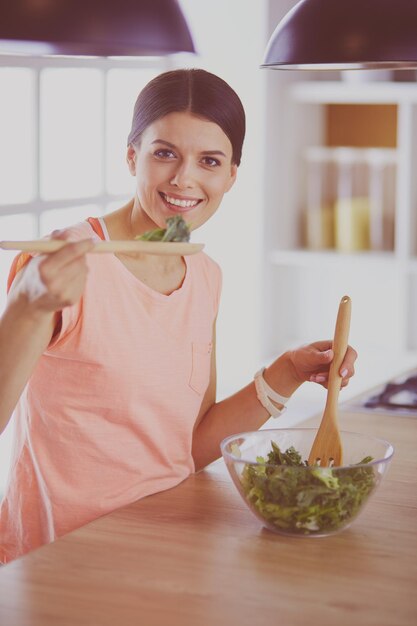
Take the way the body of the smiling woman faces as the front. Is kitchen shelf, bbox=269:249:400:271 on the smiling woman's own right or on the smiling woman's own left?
on the smiling woman's own left

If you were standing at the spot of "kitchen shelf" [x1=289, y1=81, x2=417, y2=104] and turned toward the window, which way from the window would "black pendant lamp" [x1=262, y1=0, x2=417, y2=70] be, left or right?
left

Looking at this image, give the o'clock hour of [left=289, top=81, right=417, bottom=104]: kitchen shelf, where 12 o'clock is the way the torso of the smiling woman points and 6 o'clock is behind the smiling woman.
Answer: The kitchen shelf is roughly at 8 o'clock from the smiling woman.

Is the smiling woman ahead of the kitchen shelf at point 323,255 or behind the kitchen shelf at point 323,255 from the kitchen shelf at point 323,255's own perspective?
ahead

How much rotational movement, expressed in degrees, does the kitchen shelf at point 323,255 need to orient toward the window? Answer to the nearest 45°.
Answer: approximately 45° to its right

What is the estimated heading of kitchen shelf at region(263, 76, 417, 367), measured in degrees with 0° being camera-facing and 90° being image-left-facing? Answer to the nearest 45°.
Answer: approximately 0°
